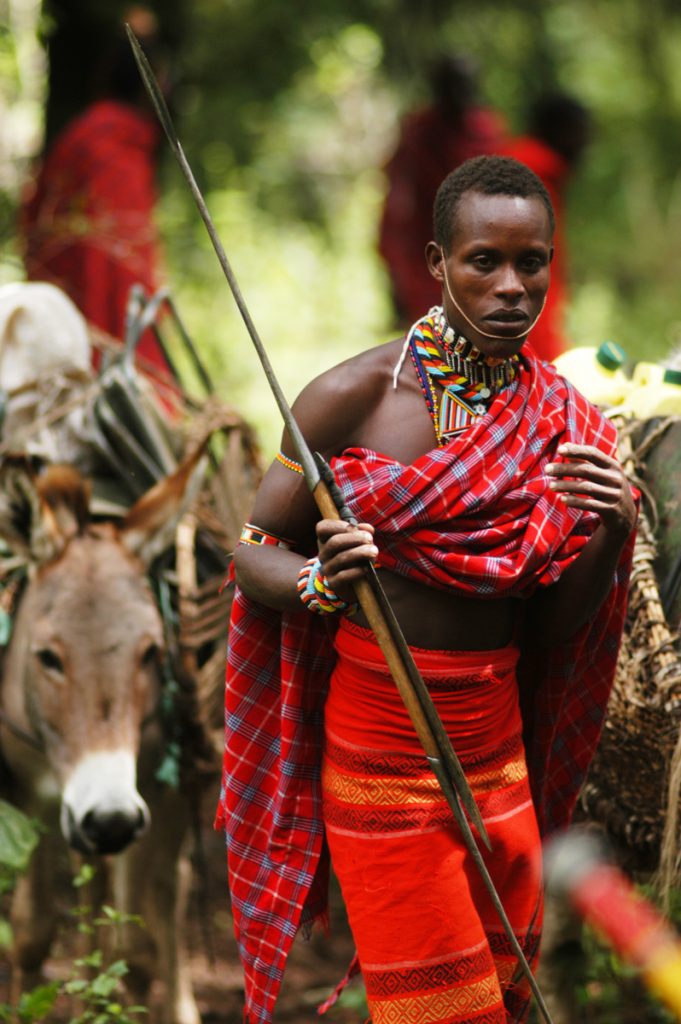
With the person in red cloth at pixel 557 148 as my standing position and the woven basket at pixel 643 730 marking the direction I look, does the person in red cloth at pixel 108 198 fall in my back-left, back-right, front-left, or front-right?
front-right

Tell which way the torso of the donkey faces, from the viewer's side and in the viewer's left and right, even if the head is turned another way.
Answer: facing the viewer

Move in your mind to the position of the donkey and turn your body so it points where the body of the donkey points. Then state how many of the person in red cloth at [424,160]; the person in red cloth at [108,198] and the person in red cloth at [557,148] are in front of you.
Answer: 0

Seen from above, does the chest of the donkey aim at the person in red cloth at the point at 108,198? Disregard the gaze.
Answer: no

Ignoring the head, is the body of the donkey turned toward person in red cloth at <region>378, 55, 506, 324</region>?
no

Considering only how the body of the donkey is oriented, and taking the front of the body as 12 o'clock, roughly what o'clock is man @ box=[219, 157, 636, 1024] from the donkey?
The man is roughly at 11 o'clock from the donkey.

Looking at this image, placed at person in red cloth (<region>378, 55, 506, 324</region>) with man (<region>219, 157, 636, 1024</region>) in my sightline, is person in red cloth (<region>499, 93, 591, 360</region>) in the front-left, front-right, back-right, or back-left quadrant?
front-left

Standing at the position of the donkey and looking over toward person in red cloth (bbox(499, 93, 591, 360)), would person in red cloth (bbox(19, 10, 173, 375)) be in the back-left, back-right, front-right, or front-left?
front-left

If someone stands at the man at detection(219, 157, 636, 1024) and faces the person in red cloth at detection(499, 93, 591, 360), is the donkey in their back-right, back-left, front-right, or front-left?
front-left

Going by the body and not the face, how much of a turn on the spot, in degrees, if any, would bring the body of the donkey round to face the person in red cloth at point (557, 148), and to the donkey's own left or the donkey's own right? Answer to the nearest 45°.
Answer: approximately 135° to the donkey's own left
